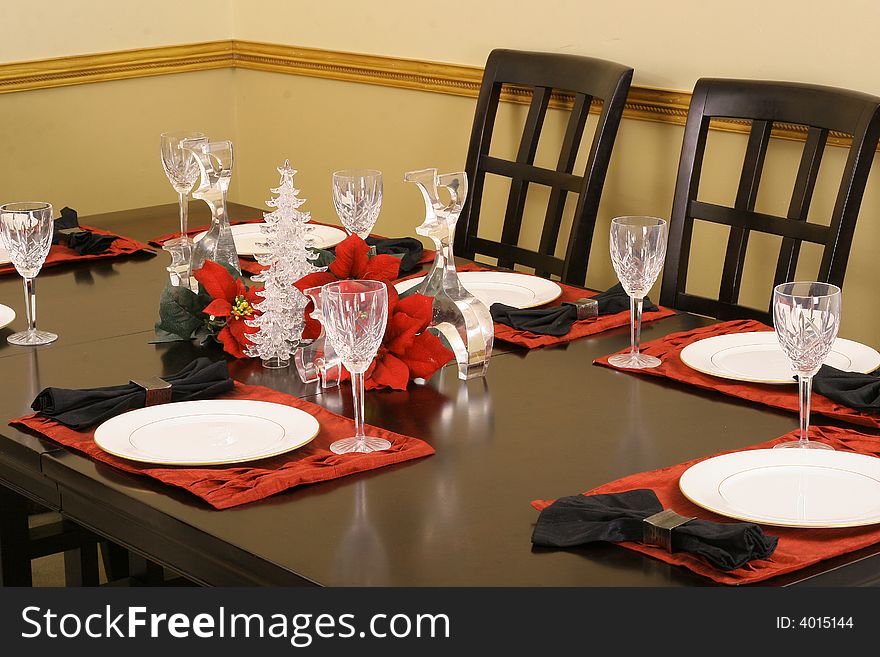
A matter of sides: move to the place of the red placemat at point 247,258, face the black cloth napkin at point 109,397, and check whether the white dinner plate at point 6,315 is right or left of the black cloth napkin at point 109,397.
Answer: right

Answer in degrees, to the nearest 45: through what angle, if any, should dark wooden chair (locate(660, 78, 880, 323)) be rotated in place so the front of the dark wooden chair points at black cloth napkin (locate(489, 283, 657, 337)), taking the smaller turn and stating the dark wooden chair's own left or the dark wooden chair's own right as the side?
0° — it already faces it

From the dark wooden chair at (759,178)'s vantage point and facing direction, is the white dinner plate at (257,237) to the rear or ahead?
ahead

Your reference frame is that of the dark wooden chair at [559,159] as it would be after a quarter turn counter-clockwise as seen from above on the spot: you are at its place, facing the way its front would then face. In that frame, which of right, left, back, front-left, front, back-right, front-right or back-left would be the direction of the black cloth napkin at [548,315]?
front-right

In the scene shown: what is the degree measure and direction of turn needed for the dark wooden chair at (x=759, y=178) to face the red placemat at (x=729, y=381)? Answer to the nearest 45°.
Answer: approximately 45° to its left

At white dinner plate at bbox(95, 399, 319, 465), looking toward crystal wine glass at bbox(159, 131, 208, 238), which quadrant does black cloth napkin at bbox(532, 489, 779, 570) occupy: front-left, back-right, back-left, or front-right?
back-right

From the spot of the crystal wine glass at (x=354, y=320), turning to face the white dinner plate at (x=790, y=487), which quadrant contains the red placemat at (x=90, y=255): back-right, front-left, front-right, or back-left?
back-left

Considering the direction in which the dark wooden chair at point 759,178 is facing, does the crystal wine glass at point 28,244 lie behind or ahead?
ahead

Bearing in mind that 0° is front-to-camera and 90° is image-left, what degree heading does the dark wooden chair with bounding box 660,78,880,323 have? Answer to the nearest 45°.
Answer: approximately 45°

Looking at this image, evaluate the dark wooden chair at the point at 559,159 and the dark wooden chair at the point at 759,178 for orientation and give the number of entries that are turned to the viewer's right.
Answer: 0

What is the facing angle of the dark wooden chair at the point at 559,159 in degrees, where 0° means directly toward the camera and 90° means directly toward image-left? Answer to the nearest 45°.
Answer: approximately 45°
